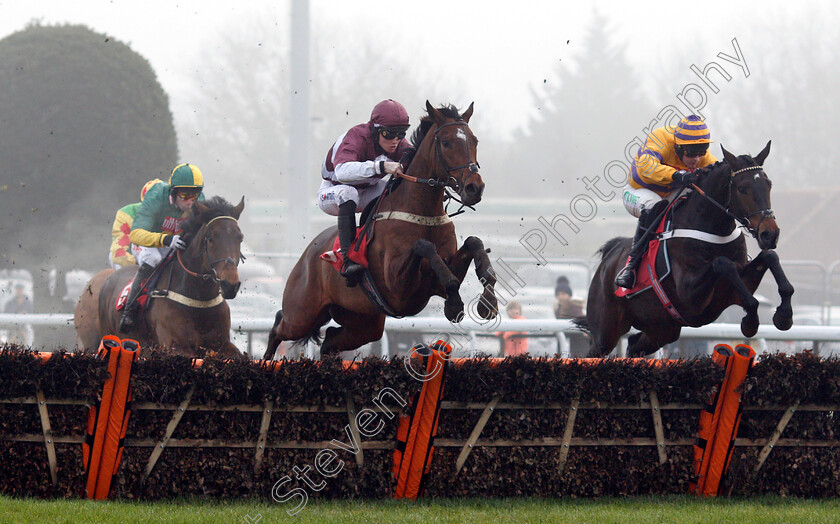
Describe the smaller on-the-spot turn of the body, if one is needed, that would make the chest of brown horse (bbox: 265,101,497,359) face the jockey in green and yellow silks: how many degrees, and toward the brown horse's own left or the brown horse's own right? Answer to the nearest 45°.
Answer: approximately 180°

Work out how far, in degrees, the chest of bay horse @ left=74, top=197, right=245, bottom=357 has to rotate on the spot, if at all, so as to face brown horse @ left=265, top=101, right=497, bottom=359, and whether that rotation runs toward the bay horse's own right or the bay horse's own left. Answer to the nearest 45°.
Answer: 0° — it already faces it

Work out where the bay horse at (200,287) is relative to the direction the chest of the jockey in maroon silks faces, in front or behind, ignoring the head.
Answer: behind

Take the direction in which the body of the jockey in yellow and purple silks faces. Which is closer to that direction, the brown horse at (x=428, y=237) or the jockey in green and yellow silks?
the brown horse

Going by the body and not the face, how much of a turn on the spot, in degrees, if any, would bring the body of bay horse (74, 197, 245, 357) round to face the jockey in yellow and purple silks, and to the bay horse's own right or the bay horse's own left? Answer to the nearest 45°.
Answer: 0° — it already faces them

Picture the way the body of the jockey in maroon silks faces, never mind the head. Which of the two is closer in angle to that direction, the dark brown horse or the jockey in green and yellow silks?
the dark brown horse

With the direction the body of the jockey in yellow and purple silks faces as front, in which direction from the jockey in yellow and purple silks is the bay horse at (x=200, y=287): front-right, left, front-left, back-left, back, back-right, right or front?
back-right

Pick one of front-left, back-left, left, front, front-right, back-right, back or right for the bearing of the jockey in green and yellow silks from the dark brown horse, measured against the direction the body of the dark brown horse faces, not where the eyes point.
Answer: back-right

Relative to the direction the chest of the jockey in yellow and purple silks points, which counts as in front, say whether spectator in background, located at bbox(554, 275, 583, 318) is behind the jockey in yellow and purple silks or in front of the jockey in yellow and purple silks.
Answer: behind

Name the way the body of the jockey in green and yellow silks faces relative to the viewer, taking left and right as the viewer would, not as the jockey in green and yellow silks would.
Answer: facing the viewer and to the right of the viewer

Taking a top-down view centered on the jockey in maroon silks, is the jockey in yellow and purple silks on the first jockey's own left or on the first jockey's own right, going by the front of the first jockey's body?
on the first jockey's own left

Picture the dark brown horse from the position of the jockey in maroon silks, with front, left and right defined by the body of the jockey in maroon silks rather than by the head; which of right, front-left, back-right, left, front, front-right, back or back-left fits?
front-left

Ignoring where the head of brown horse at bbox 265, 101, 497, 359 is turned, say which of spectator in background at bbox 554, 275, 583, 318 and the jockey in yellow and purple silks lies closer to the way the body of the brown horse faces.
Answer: the jockey in yellow and purple silks
